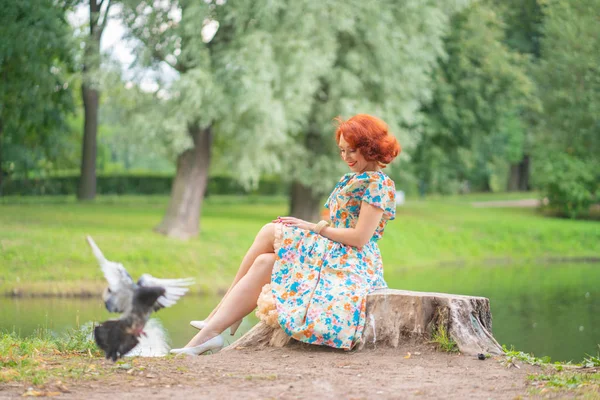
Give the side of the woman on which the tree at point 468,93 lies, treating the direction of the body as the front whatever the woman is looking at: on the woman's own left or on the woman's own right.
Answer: on the woman's own right

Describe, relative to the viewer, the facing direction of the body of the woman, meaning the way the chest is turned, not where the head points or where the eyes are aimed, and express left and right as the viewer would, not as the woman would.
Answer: facing to the left of the viewer

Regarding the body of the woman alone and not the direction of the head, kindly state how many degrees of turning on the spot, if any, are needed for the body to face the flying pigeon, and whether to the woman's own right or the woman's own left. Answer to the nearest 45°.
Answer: approximately 45° to the woman's own left

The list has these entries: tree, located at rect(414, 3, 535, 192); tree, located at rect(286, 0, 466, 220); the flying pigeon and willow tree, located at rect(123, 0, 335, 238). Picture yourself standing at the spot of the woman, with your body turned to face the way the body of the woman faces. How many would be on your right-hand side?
3

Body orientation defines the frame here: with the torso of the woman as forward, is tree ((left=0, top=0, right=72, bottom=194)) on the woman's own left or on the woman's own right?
on the woman's own right

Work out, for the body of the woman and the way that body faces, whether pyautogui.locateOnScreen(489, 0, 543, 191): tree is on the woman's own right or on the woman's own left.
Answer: on the woman's own right

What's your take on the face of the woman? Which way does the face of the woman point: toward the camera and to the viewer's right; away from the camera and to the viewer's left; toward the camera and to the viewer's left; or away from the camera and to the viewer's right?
toward the camera and to the viewer's left

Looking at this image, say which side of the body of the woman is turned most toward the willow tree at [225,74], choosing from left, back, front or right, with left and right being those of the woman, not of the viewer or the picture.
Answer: right

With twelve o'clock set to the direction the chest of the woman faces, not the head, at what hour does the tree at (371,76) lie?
The tree is roughly at 3 o'clock from the woman.
